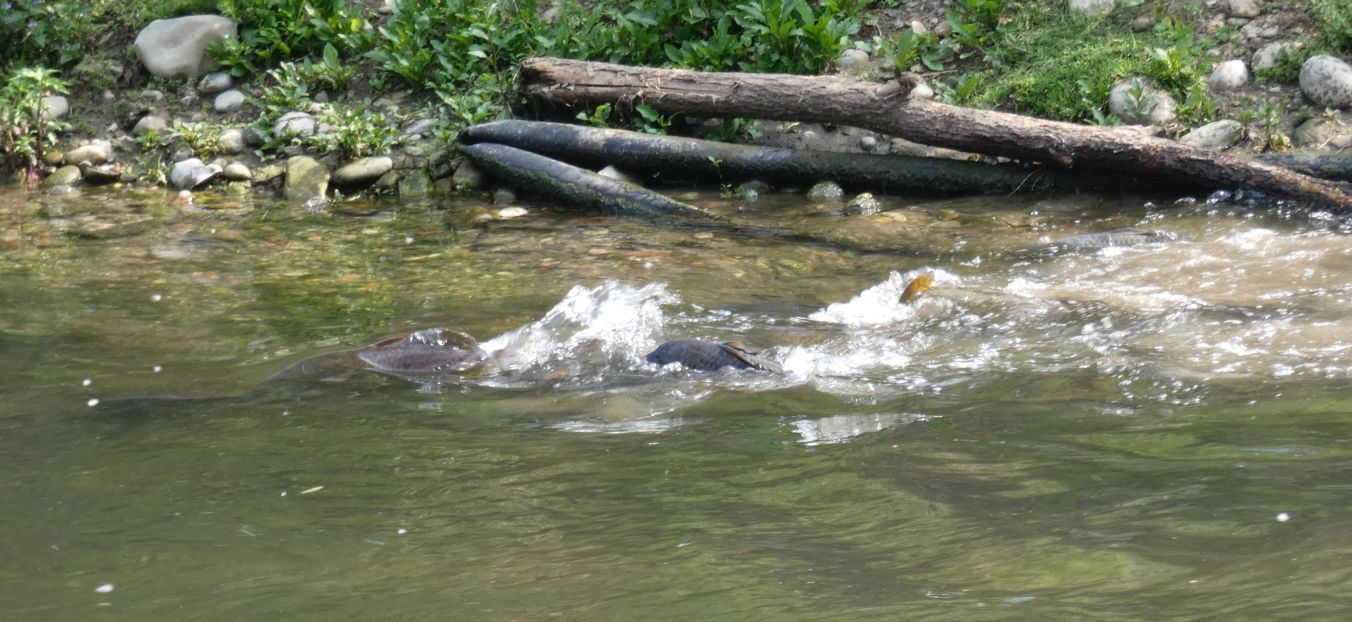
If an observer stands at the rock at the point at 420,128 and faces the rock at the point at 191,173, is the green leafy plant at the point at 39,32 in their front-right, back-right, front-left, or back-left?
front-right

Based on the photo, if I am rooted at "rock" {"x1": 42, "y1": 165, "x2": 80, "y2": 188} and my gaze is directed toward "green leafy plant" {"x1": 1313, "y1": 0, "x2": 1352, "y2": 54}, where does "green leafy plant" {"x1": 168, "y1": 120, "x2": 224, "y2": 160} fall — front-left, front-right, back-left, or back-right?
front-left

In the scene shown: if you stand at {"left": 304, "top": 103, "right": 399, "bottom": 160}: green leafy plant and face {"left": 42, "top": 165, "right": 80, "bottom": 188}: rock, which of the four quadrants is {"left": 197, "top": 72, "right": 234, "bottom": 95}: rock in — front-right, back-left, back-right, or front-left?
front-right

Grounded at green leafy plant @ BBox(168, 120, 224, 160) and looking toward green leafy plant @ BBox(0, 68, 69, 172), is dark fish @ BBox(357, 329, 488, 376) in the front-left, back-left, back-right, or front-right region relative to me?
back-left

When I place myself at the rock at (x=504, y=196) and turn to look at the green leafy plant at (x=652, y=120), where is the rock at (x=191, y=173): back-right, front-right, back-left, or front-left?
back-left
